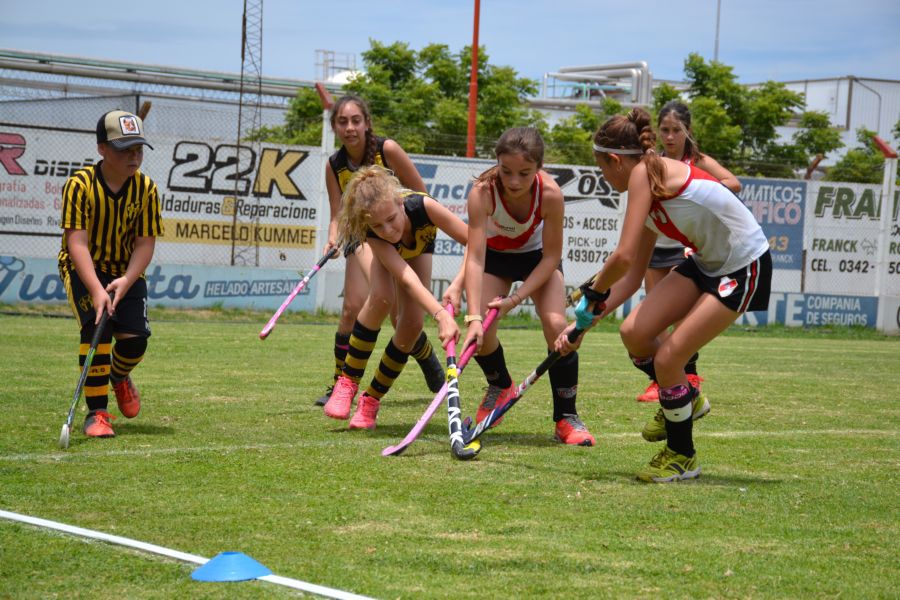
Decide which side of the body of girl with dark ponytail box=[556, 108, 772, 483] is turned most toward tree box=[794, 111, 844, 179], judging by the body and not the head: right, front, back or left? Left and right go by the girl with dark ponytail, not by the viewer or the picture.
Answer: right

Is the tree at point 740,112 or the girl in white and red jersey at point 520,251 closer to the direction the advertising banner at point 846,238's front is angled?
the girl in white and red jersey

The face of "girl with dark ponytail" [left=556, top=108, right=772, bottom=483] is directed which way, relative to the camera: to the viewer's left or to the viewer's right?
to the viewer's left

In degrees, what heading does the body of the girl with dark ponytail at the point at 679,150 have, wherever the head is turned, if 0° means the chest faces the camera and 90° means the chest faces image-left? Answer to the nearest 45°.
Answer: approximately 45°

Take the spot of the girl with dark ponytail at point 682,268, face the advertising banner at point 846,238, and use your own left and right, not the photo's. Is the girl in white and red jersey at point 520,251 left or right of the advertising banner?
left

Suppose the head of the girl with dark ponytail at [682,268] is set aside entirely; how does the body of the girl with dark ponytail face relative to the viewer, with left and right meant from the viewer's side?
facing to the left of the viewer

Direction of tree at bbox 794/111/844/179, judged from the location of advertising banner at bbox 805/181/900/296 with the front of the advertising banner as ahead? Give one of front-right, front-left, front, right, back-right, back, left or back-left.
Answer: back

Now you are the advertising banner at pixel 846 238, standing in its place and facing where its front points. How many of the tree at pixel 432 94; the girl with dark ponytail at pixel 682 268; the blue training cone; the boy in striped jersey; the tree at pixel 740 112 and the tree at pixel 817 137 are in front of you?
3

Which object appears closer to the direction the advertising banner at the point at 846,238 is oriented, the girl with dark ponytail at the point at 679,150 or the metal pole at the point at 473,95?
the girl with dark ponytail

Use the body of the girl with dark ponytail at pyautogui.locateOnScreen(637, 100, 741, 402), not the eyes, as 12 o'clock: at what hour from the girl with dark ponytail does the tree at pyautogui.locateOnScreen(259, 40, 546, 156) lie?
The tree is roughly at 4 o'clock from the girl with dark ponytail.

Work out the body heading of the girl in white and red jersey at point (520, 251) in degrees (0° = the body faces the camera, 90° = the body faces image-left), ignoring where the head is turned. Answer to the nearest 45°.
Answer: approximately 0°
